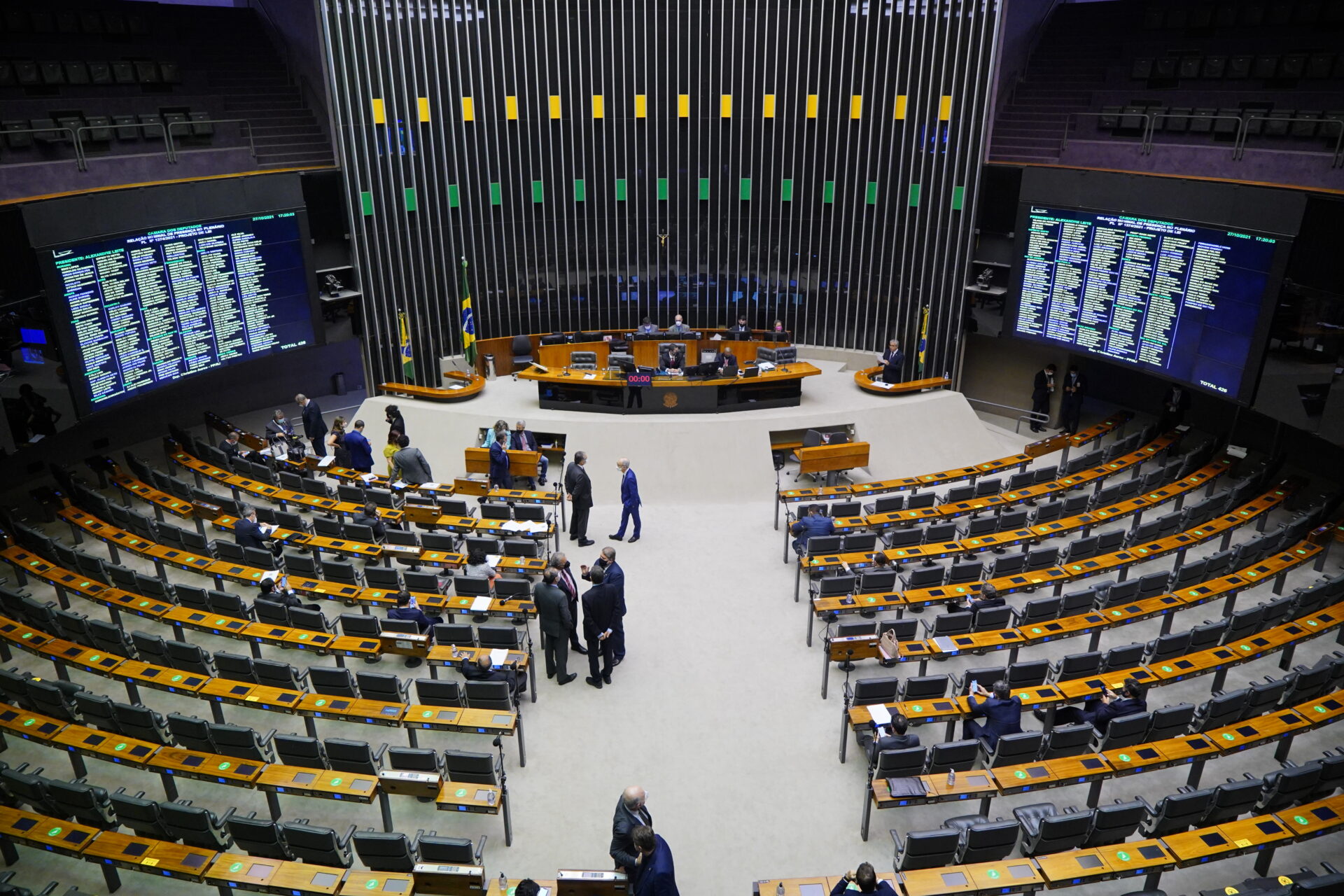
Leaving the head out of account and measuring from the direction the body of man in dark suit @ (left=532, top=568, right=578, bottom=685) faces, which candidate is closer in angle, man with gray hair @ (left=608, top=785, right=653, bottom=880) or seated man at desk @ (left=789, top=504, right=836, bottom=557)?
the seated man at desk

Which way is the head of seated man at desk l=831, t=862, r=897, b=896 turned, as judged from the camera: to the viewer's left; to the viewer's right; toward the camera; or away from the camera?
away from the camera

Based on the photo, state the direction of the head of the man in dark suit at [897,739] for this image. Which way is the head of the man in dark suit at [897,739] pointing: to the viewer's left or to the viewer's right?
to the viewer's left

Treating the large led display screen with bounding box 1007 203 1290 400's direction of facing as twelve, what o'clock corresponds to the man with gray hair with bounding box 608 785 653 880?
The man with gray hair is roughly at 11 o'clock from the large led display screen.

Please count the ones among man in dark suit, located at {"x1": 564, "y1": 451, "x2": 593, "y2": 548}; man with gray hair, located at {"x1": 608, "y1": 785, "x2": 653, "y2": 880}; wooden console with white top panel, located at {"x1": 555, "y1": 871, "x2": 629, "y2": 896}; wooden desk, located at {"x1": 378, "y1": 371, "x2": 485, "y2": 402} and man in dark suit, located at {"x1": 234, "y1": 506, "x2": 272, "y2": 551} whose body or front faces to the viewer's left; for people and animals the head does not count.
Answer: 0

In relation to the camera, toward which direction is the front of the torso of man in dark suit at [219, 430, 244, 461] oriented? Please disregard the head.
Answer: to the viewer's right

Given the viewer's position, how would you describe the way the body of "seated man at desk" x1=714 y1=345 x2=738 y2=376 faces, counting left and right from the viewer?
facing the viewer

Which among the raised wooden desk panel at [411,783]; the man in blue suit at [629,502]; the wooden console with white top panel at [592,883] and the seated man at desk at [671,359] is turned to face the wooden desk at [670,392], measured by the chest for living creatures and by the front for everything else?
the seated man at desk

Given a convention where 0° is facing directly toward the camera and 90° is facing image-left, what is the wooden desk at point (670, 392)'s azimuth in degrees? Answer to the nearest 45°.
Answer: approximately 0°

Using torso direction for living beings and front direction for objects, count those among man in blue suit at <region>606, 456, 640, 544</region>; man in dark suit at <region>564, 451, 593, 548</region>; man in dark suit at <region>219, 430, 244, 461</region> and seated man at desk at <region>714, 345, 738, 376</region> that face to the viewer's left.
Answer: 1

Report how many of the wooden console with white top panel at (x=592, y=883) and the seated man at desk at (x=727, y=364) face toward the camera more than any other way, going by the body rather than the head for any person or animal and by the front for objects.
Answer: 2

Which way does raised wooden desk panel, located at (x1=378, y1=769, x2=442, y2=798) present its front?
toward the camera

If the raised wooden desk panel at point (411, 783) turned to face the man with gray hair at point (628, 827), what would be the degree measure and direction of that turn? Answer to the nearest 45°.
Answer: approximately 45° to its left

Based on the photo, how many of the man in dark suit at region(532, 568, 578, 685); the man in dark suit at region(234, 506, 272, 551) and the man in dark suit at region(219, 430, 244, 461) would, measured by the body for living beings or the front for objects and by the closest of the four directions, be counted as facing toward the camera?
0

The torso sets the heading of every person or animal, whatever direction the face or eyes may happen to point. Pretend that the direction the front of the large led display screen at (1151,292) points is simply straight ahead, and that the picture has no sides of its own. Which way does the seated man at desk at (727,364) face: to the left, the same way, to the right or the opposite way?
to the left

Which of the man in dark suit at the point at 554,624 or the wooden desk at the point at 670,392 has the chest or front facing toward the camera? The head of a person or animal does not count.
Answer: the wooden desk

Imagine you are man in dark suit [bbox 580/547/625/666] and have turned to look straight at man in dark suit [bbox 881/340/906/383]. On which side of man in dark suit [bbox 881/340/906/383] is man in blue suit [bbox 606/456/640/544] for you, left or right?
left
